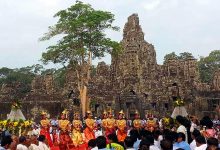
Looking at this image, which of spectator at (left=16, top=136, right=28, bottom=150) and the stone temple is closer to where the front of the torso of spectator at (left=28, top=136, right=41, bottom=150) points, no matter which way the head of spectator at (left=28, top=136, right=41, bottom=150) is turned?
the stone temple

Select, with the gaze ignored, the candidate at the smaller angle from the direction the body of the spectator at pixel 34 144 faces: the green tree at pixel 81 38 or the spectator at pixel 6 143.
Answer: the green tree

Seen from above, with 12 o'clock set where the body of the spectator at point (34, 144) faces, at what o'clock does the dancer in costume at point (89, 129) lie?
The dancer in costume is roughly at 1 o'clock from the spectator.

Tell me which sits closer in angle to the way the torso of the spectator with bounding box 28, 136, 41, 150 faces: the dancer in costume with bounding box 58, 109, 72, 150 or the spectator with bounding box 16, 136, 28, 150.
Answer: the dancer in costume

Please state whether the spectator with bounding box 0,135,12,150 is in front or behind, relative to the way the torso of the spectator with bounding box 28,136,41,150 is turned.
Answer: behind

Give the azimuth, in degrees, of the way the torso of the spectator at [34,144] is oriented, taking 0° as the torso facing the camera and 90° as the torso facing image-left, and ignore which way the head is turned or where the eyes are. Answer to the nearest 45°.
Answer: approximately 180°

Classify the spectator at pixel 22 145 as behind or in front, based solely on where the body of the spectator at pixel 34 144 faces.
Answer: behind
